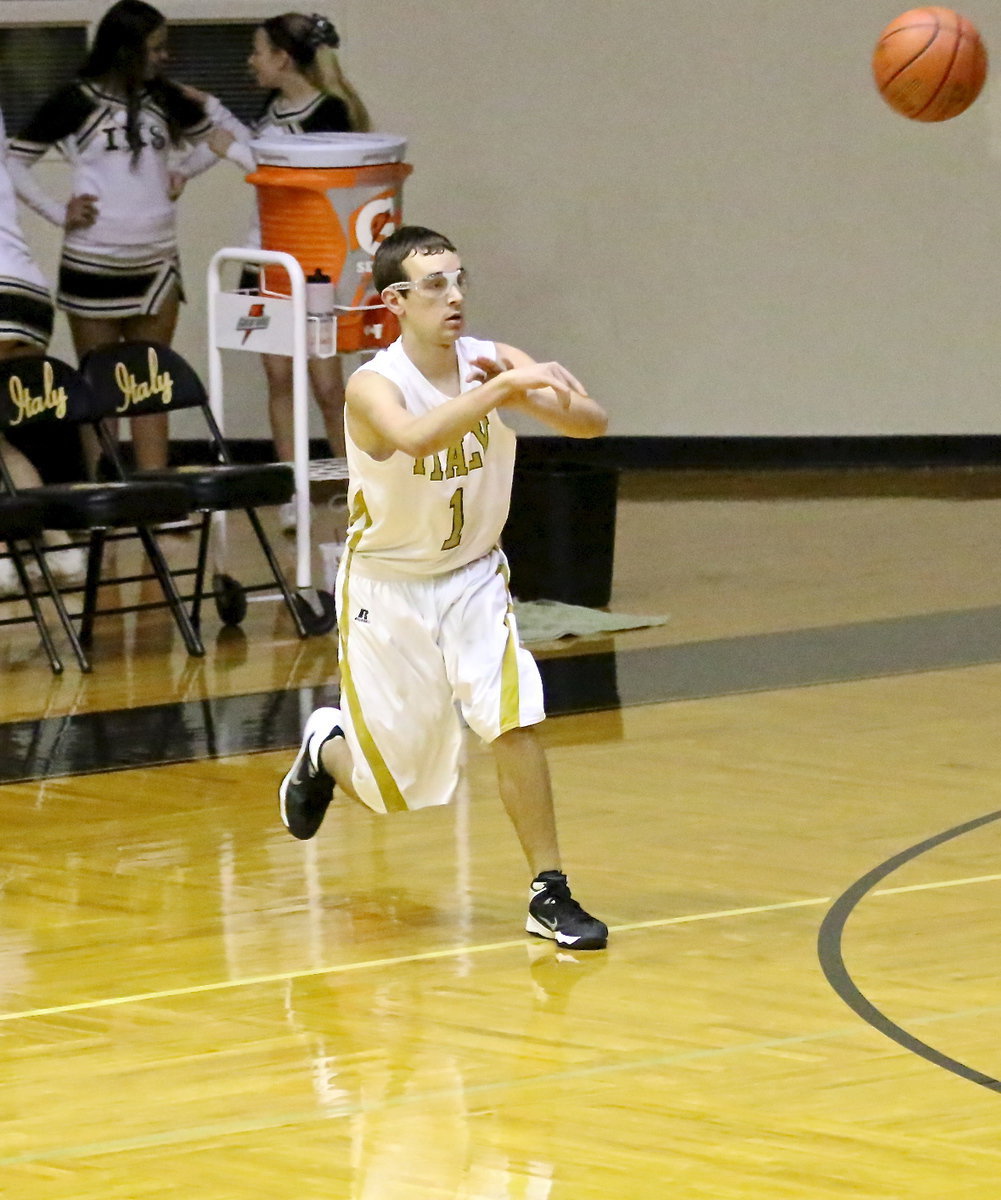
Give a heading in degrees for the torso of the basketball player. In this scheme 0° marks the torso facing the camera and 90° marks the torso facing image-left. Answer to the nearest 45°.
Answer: approximately 315°

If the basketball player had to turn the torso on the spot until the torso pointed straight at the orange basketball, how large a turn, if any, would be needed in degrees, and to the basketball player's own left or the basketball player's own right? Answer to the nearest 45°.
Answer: approximately 90° to the basketball player's own left

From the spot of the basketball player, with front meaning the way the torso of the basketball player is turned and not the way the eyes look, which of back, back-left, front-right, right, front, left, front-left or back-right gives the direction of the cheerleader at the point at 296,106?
back-left

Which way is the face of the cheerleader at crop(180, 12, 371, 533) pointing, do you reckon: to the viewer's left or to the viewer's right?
to the viewer's left

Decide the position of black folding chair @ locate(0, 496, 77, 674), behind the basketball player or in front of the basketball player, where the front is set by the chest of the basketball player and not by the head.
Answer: behind

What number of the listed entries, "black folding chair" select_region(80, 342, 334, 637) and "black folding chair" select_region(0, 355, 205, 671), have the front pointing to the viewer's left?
0

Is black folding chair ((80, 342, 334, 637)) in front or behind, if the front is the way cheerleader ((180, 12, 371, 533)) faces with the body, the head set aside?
in front

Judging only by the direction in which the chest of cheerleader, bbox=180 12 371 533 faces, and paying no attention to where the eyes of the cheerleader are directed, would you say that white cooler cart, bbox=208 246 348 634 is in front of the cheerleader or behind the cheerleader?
in front

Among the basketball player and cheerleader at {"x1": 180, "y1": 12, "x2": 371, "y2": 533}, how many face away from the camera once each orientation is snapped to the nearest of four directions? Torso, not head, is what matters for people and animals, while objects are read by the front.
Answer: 0
